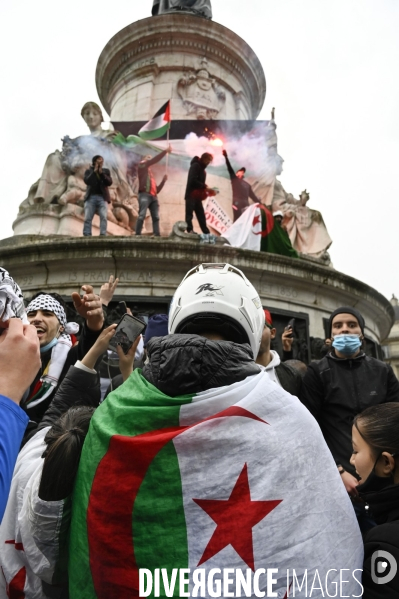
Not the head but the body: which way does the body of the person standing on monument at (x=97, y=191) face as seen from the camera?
toward the camera

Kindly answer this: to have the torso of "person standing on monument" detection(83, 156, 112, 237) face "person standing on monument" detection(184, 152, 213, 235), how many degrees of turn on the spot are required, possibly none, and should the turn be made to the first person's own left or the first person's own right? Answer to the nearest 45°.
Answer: approximately 90° to the first person's own left

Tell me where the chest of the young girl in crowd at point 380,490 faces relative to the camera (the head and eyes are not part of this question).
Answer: to the viewer's left

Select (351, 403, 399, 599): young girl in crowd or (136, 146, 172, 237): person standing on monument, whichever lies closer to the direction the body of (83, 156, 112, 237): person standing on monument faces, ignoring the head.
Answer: the young girl in crowd

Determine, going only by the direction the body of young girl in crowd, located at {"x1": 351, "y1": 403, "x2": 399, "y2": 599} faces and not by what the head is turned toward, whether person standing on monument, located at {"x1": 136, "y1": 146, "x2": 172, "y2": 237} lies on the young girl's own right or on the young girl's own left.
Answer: on the young girl's own right
